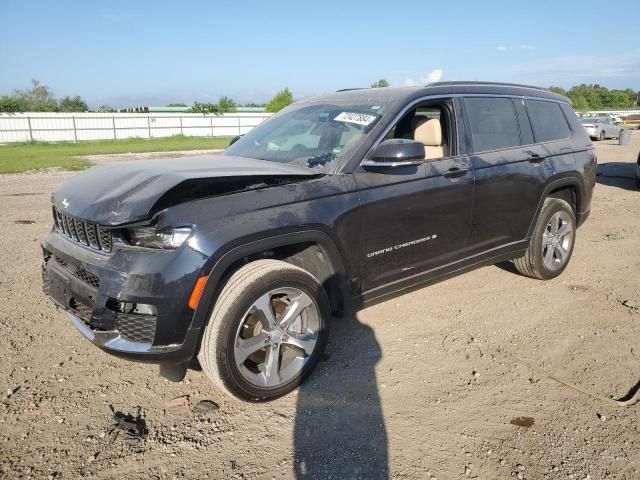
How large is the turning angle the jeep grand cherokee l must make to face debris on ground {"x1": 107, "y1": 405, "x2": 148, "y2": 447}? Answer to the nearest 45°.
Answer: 0° — it already faces it

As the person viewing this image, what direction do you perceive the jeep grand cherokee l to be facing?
facing the viewer and to the left of the viewer

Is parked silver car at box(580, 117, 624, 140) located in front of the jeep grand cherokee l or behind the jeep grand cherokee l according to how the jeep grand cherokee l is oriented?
behind

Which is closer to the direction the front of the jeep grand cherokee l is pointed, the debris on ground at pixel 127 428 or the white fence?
the debris on ground

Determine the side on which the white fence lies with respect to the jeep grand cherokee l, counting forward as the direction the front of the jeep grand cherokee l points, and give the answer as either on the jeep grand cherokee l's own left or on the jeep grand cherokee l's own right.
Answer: on the jeep grand cherokee l's own right

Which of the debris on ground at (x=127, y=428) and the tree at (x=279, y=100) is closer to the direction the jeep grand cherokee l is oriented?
the debris on ground

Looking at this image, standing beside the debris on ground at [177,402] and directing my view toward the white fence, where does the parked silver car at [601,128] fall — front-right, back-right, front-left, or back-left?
front-right

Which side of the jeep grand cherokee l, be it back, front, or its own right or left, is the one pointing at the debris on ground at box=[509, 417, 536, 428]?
left
